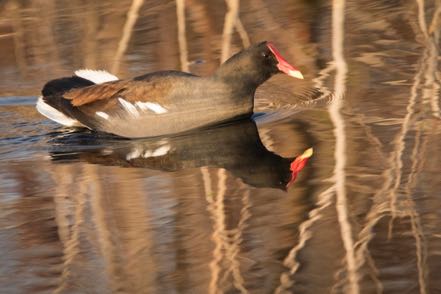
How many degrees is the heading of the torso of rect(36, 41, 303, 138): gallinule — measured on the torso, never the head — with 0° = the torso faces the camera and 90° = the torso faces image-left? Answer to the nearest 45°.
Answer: approximately 270°
